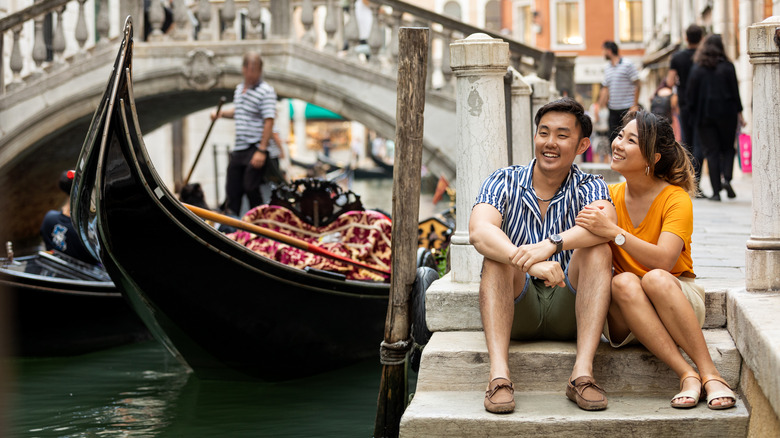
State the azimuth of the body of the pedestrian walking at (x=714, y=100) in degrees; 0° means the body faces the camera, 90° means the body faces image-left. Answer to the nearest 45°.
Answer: approximately 180°

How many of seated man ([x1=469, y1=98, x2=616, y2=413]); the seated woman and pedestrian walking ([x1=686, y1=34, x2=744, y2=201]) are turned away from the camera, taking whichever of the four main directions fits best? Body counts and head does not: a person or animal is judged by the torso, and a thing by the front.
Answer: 1

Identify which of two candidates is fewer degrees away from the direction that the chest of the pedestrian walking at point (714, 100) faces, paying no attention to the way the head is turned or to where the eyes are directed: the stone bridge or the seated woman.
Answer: the stone bridge

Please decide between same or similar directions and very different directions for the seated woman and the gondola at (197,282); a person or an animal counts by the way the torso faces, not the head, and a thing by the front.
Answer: very different directions

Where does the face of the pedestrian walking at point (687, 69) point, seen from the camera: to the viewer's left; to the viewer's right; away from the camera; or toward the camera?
away from the camera

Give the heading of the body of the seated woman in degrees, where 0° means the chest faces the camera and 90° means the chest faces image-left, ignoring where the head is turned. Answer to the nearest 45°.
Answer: approximately 45°

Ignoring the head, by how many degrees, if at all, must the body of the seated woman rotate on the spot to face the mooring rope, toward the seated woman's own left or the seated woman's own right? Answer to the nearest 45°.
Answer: approximately 90° to the seated woman's own right

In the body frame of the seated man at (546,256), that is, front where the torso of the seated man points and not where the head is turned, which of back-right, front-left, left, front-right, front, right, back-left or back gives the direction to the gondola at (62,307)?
back-right

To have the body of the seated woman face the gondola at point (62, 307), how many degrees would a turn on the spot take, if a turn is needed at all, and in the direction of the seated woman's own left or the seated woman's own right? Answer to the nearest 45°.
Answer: approximately 90° to the seated woman's own right

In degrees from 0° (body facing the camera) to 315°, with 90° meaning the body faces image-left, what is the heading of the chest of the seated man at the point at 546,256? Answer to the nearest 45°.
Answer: approximately 0°
